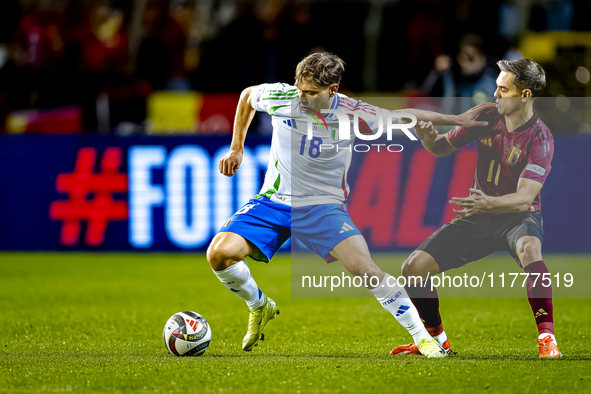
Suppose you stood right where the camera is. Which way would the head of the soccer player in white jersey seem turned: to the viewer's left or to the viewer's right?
to the viewer's left

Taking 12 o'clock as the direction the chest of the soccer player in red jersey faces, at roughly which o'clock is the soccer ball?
The soccer ball is roughly at 1 o'clock from the soccer player in red jersey.

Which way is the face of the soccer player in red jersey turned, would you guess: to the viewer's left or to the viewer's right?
to the viewer's left

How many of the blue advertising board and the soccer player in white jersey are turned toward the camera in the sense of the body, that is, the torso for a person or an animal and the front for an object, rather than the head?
2

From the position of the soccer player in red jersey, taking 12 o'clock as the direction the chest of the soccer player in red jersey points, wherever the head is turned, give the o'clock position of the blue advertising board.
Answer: The blue advertising board is roughly at 3 o'clock from the soccer player in red jersey.

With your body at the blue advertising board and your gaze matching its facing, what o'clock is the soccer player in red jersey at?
The soccer player in red jersey is roughly at 11 o'clock from the blue advertising board.

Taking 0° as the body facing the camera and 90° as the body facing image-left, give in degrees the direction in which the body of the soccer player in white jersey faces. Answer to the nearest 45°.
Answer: approximately 0°

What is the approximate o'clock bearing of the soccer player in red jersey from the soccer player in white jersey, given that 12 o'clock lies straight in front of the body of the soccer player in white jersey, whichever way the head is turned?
The soccer player in red jersey is roughly at 9 o'clock from the soccer player in white jersey.

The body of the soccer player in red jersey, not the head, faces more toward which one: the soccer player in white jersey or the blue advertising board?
the soccer player in white jersey

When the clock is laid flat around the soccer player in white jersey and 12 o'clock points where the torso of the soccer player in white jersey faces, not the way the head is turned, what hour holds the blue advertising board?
The blue advertising board is roughly at 5 o'clock from the soccer player in white jersey.
